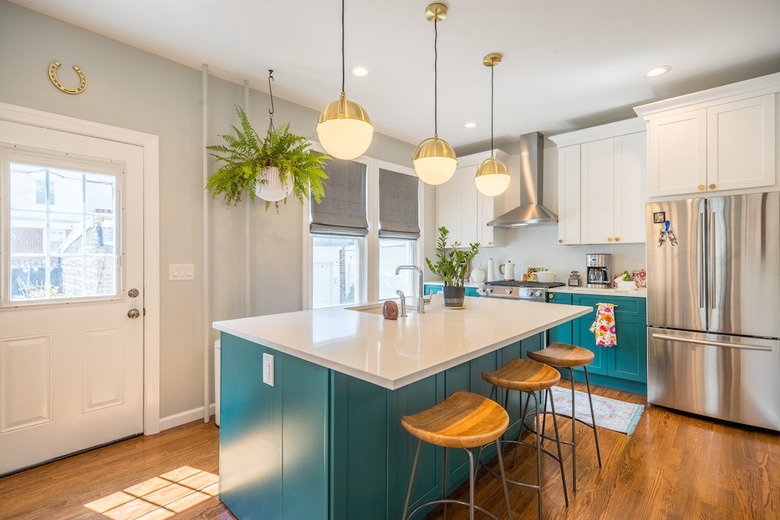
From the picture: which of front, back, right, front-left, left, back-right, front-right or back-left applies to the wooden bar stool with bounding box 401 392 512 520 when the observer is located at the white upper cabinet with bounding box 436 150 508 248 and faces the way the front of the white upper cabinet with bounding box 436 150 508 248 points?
front-left

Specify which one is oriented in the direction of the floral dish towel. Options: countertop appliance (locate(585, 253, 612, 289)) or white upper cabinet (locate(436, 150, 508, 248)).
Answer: the countertop appliance

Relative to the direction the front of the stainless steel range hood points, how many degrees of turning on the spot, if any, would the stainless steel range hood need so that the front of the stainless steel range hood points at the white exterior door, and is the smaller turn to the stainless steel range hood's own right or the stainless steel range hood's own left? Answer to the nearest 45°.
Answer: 0° — it already faces it

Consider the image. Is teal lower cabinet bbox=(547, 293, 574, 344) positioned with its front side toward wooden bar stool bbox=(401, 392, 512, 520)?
yes

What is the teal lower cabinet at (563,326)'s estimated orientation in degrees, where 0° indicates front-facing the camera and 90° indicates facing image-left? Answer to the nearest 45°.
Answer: approximately 0°

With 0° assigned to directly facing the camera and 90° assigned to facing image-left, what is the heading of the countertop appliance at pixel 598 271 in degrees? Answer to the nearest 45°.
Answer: approximately 0°

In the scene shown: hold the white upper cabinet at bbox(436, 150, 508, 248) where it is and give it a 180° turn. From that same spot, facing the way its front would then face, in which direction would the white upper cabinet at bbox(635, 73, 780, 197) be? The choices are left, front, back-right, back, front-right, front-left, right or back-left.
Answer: right

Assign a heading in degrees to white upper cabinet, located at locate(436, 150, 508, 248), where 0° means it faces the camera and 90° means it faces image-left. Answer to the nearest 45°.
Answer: approximately 45°

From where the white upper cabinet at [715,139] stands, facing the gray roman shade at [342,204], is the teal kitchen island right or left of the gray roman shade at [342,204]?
left

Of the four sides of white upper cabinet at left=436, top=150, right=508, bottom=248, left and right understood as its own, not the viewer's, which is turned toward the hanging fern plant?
front

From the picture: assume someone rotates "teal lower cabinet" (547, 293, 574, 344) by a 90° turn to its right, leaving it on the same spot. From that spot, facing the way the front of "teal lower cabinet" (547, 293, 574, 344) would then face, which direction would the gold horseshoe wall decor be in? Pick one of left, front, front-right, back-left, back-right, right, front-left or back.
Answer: front-left

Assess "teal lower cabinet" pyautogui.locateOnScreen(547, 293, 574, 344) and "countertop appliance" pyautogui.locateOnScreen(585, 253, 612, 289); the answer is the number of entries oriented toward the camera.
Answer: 2

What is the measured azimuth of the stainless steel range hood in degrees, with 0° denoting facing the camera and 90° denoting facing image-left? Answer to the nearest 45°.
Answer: approximately 45°

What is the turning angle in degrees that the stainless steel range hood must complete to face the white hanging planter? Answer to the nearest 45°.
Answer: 0° — it already faces it

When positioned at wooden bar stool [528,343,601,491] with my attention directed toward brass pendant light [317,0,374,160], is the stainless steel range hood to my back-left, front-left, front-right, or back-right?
back-right
